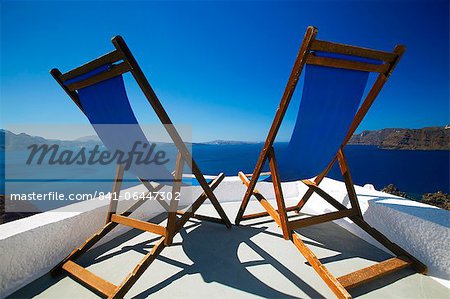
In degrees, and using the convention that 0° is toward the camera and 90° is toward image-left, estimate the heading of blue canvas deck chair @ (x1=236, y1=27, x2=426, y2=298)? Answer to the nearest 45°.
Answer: approximately 135°

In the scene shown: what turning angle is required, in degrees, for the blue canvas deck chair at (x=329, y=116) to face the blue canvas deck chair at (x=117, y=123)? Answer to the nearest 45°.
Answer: approximately 45° to its left

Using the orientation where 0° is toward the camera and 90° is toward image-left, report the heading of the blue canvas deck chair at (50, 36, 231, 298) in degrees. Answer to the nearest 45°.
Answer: approximately 225°
